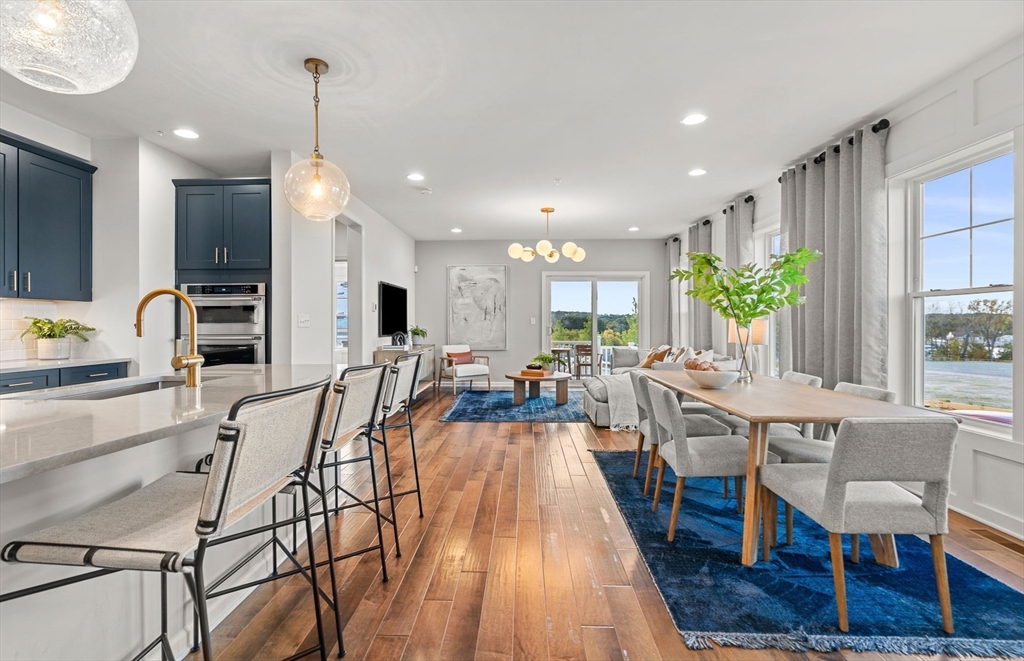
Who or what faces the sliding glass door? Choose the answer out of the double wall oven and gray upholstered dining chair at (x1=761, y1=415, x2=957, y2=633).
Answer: the gray upholstered dining chair

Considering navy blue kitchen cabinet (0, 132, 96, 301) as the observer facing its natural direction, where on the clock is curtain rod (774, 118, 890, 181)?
The curtain rod is roughly at 12 o'clock from the navy blue kitchen cabinet.

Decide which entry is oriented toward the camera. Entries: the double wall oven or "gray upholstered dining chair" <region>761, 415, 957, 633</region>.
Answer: the double wall oven

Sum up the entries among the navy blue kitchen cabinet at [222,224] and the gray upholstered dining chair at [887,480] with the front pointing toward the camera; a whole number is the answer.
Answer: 1

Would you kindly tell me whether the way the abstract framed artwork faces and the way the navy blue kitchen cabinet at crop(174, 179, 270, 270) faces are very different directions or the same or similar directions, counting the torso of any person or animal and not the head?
same or similar directions

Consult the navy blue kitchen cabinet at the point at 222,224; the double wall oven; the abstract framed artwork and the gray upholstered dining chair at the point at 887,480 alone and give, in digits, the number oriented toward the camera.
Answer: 3

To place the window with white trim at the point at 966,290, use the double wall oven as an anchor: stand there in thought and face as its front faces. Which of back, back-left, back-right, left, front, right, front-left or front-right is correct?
front-left

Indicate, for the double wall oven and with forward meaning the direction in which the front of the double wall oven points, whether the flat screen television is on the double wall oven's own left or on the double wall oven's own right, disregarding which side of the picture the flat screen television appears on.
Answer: on the double wall oven's own left

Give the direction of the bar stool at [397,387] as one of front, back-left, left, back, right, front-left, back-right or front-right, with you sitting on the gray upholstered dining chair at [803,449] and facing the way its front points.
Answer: front

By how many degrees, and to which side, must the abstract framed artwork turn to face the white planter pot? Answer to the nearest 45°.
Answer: approximately 45° to its right

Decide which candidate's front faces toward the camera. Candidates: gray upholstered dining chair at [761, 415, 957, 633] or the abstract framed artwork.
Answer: the abstract framed artwork

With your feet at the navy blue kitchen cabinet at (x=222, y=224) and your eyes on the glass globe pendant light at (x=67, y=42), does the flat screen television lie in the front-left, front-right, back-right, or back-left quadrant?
back-left

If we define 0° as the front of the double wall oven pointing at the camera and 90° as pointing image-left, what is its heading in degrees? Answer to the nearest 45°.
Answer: approximately 0°

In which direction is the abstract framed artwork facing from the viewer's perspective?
toward the camera

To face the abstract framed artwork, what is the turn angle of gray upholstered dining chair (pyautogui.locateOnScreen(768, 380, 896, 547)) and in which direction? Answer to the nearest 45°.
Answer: approximately 90° to its right

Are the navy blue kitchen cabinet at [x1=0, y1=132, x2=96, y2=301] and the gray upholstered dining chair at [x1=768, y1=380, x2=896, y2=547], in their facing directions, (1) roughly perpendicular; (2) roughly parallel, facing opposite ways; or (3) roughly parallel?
roughly parallel, facing opposite ways

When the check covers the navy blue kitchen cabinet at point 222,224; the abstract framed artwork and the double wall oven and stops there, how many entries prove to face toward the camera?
3

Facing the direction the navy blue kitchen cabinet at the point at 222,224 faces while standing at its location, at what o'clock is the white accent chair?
The white accent chair is roughly at 8 o'clock from the navy blue kitchen cabinet.

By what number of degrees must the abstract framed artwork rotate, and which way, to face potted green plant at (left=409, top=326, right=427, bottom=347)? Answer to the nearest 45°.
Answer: approximately 45° to its right

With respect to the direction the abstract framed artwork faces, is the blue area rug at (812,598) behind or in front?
in front

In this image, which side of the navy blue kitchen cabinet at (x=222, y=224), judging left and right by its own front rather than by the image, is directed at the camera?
front

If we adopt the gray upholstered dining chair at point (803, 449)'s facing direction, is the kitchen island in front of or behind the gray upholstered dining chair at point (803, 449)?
in front
